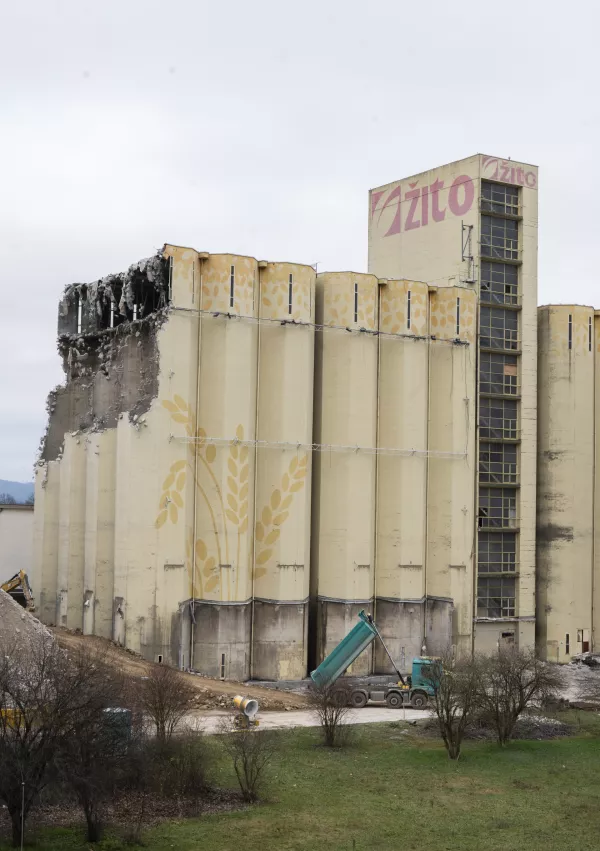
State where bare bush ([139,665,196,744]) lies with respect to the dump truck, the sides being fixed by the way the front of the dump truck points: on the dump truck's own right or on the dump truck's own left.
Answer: on the dump truck's own right

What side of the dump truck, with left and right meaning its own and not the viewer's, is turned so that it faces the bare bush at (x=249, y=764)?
right

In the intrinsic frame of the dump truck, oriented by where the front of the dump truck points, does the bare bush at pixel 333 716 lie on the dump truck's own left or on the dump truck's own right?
on the dump truck's own right

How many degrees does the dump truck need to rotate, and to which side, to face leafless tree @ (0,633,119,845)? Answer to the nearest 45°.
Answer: approximately 90° to its right

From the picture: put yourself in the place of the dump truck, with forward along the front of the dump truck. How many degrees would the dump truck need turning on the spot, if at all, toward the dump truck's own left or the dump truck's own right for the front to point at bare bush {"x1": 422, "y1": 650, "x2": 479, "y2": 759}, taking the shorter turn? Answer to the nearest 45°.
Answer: approximately 90° to the dump truck's own right

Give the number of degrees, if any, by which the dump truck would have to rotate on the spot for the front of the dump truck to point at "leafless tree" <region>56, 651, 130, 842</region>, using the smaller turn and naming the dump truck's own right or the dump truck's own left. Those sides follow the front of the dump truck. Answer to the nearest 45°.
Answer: approximately 90° to the dump truck's own right

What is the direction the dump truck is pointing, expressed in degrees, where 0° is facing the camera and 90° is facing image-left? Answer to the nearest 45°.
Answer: approximately 270°

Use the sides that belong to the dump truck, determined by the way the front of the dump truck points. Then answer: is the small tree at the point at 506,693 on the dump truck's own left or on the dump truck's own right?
on the dump truck's own right
